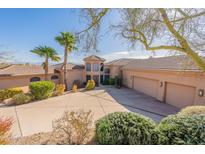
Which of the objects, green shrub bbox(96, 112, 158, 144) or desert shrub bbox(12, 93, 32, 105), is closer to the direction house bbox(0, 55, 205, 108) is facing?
the green shrub

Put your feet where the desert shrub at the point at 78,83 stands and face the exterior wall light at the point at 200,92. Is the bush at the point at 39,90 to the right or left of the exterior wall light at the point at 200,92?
right

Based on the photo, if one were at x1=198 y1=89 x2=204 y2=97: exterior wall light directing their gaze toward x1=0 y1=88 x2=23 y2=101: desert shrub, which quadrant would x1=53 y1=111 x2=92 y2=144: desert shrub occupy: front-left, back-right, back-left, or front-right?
front-left

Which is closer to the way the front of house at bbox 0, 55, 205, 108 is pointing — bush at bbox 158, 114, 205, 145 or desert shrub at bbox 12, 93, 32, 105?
the bush

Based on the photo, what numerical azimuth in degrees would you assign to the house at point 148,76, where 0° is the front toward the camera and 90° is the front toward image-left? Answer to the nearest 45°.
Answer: approximately 0°

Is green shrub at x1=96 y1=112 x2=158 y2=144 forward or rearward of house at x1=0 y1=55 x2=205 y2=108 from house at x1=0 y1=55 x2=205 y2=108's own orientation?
forward

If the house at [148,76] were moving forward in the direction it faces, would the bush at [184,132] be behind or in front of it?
in front

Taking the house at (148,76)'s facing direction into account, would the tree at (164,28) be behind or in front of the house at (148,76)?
in front
